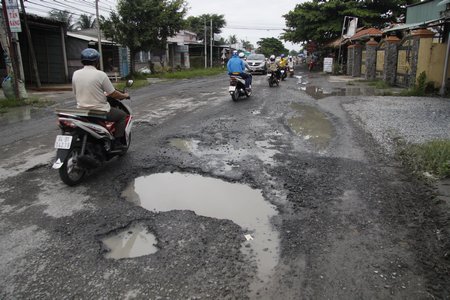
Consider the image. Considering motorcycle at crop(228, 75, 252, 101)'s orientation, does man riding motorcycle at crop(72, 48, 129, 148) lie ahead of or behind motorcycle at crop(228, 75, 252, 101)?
behind

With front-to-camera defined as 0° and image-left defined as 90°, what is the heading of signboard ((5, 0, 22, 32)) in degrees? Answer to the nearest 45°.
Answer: approximately 0°

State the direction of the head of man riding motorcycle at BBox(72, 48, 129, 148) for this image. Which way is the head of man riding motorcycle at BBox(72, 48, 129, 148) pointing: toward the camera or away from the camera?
away from the camera

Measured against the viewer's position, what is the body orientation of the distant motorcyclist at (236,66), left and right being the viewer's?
facing away from the viewer and to the right of the viewer

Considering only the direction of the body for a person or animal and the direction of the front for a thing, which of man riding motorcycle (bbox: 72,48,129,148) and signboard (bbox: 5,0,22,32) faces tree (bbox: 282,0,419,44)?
the man riding motorcycle

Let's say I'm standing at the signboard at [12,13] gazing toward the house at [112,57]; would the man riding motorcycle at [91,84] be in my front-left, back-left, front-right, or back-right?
back-right

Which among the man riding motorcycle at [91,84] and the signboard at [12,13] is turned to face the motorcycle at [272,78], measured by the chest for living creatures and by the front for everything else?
the man riding motorcycle

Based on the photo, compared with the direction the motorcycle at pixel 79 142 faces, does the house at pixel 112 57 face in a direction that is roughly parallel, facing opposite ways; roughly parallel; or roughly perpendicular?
roughly perpendicular
